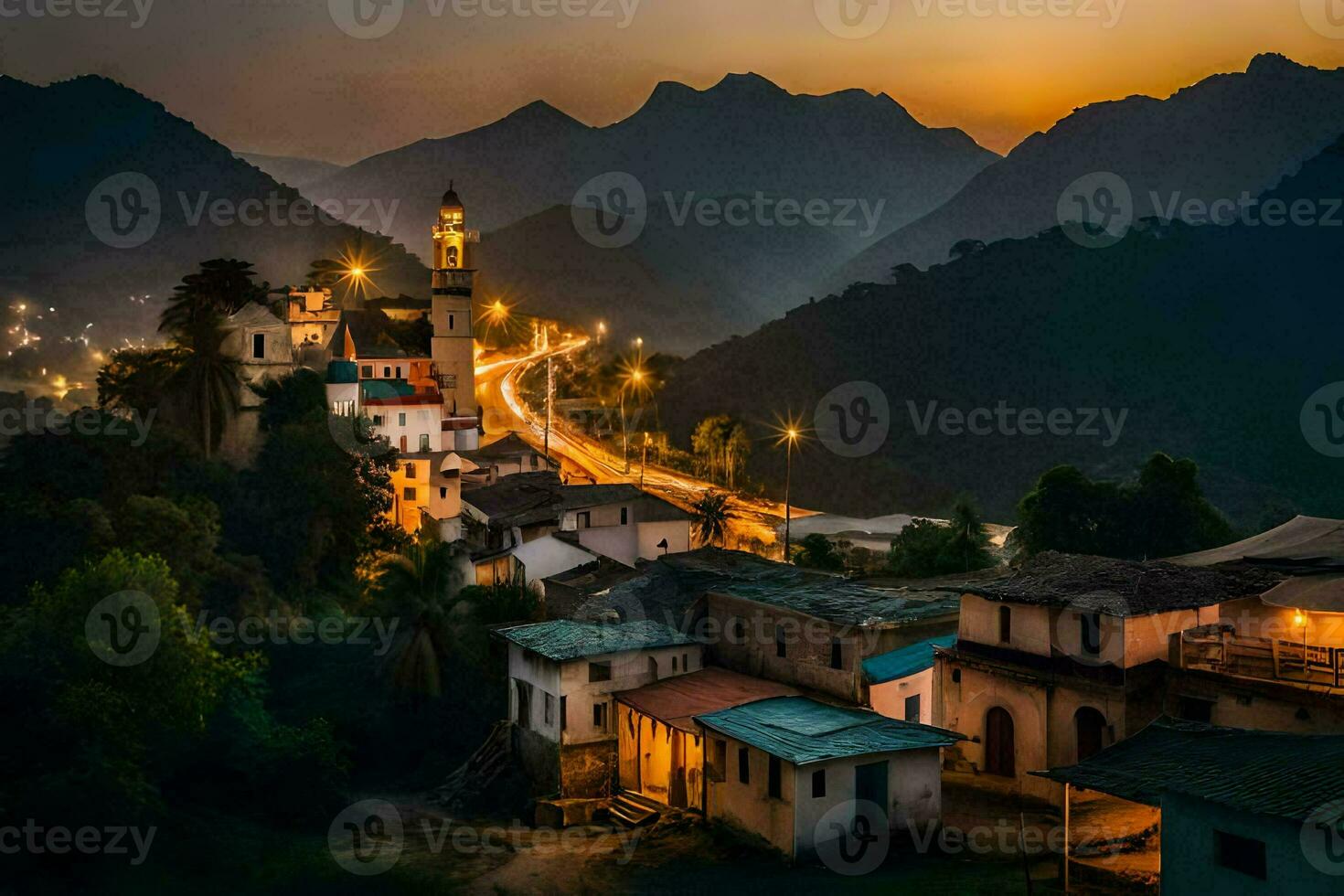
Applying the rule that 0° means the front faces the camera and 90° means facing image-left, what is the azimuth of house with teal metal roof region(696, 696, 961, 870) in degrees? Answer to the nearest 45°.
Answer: approximately 315°

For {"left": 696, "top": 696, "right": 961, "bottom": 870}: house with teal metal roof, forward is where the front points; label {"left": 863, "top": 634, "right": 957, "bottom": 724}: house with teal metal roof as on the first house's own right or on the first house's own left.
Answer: on the first house's own left

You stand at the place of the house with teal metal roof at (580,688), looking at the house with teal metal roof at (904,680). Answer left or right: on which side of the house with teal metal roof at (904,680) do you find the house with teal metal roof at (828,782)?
right
